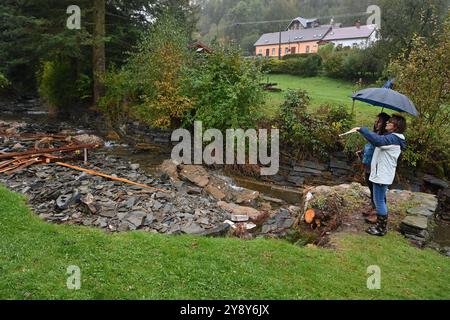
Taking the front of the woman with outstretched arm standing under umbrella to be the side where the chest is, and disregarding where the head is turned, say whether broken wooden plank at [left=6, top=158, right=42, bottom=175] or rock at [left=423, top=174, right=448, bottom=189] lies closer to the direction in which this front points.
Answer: the broken wooden plank

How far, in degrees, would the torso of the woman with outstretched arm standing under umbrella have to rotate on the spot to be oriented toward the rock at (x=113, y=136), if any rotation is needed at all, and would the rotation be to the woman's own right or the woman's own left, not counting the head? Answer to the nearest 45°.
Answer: approximately 45° to the woman's own right

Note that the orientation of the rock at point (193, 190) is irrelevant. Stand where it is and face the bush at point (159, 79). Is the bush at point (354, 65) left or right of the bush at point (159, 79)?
right

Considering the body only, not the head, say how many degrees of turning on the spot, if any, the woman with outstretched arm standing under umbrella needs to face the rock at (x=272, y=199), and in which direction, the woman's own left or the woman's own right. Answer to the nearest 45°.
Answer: approximately 45° to the woman's own right

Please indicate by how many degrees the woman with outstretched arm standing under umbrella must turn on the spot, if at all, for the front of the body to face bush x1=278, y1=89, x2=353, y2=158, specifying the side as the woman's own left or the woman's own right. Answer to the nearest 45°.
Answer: approximately 90° to the woman's own right

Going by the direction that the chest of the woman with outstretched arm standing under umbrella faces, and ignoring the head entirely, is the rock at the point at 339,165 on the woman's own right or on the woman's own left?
on the woman's own right

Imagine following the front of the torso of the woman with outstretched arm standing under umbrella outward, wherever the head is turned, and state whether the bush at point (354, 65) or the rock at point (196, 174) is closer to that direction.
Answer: the rock

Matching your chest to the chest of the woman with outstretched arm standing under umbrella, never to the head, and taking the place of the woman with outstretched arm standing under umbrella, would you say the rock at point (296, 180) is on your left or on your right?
on your right

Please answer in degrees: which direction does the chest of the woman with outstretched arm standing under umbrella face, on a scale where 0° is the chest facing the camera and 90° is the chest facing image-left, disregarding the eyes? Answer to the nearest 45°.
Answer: approximately 90°
